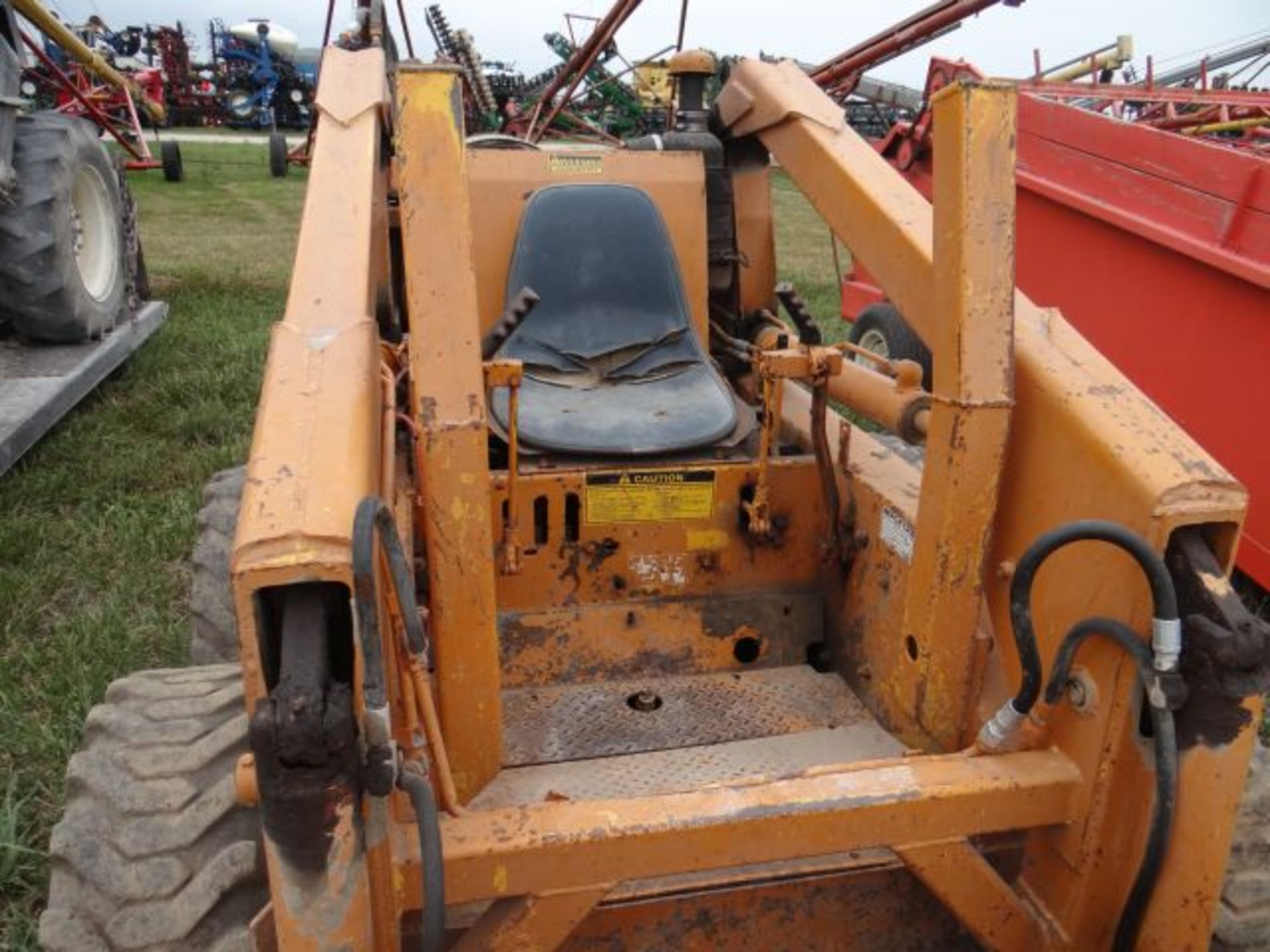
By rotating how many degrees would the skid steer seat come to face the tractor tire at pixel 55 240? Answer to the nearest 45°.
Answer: approximately 135° to its right

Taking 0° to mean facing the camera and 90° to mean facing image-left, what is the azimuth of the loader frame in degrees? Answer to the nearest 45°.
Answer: approximately 0°

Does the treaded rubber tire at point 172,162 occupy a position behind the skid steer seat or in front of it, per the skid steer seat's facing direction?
behind

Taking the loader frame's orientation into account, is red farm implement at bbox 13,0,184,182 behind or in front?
behind

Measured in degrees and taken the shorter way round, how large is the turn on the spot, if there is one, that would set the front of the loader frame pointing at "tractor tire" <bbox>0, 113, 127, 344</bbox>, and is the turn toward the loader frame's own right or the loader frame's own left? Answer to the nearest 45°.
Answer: approximately 135° to the loader frame's own right

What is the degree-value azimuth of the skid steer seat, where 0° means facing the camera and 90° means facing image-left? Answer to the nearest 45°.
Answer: approximately 0°
